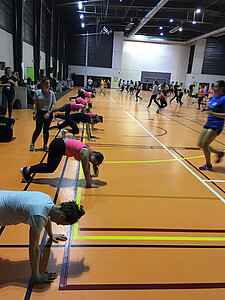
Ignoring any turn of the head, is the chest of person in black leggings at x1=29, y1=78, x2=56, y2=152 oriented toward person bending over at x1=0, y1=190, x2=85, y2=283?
yes

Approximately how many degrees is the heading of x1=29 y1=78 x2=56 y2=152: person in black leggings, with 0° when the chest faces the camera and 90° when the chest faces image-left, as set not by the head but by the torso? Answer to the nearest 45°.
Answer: approximately 0°

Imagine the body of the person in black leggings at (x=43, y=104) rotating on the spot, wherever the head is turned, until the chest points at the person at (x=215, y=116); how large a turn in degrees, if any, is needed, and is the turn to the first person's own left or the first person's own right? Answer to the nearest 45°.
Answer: approximately 45° to the first person's own left

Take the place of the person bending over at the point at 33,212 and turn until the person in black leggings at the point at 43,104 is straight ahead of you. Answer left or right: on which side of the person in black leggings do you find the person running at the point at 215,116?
right

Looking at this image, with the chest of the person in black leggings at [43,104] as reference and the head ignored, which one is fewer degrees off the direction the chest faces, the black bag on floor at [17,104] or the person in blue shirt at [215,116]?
the person in blue shirt

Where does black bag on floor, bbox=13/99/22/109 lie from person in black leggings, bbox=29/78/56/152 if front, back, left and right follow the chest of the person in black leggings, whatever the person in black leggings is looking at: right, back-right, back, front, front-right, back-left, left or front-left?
back
